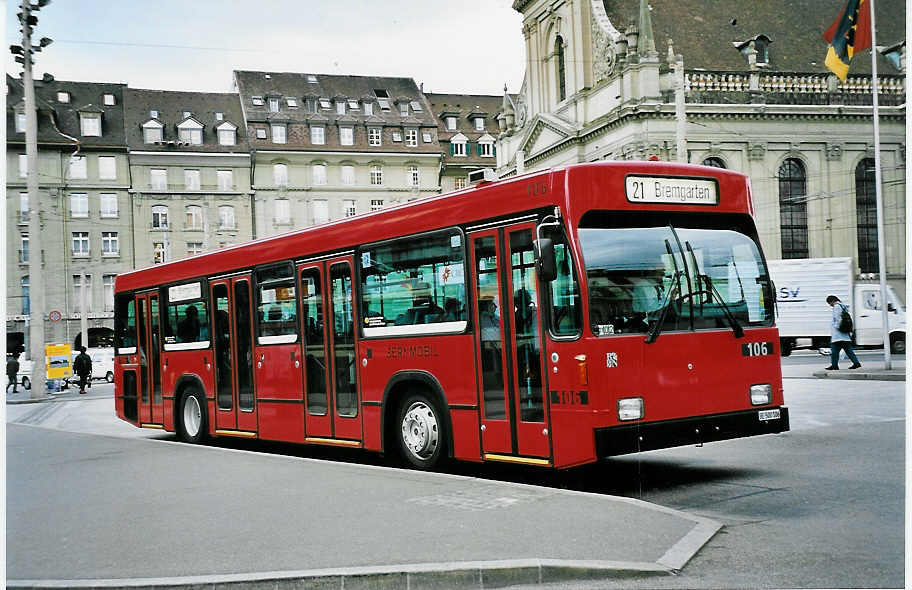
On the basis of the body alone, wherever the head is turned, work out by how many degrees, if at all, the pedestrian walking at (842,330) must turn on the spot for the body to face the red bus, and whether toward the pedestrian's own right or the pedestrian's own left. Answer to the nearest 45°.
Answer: approximately 90° to the pedestrian's own left

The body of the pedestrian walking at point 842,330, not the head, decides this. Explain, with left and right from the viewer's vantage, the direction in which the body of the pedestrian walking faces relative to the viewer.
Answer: facing to the left of the viewer

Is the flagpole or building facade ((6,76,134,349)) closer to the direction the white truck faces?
the flagpole

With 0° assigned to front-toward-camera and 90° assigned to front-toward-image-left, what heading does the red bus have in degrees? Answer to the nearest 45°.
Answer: approximately 315°

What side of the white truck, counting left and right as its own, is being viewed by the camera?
right

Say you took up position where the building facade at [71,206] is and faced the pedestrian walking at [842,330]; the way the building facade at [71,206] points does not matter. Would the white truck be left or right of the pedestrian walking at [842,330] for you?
left

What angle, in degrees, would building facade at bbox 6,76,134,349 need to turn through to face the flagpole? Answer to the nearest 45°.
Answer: approximately 45° to its left
